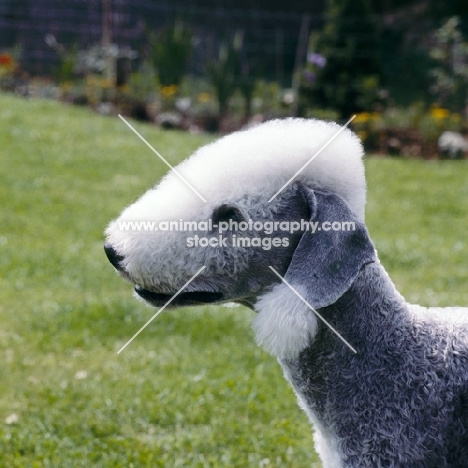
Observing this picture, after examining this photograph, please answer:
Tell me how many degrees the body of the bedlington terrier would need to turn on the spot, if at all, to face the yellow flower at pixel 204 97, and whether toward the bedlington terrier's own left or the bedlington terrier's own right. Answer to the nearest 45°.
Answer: approximately 90° to the bedlington terrier's own right

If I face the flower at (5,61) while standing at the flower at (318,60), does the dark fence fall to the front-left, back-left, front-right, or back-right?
front-right

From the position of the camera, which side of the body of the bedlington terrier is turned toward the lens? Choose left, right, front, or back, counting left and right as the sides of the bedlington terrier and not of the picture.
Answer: left

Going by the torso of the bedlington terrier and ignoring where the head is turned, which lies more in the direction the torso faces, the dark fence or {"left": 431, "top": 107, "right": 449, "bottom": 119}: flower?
the dark fence

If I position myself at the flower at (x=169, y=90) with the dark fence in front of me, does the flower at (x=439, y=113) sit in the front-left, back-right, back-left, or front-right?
back-right

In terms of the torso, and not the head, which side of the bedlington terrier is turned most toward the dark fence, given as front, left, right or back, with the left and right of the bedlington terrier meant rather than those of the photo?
right

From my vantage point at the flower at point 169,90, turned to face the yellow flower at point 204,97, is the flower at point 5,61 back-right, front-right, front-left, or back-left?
back-left

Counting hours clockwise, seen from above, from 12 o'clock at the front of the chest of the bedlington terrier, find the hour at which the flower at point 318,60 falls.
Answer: The flower is roughly at 3 o'clock from the bedlington terrier.

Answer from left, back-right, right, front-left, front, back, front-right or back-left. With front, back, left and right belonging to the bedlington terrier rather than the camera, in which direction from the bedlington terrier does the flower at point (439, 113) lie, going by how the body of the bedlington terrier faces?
right

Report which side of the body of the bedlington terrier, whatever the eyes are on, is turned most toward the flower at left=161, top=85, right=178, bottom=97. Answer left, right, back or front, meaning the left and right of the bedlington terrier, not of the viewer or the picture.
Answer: right

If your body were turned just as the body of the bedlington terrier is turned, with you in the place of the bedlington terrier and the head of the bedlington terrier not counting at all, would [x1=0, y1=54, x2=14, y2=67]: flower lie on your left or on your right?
on your right
